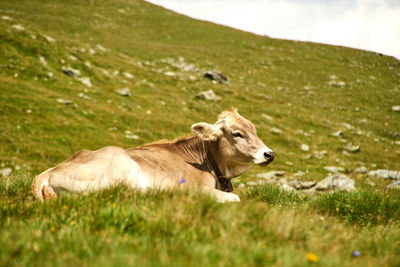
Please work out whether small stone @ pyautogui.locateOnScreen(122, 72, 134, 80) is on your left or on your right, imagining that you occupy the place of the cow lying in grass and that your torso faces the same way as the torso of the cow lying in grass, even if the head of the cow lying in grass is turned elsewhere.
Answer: on your left

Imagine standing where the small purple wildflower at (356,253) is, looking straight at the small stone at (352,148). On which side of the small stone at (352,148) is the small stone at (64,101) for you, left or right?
left

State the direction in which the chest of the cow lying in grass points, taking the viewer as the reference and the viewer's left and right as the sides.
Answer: facing to the right of the viewer

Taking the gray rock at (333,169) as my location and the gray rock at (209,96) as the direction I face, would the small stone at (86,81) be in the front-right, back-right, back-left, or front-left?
front-left

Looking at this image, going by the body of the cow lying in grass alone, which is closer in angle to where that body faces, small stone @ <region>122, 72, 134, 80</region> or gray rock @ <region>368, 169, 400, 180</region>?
the gray rock

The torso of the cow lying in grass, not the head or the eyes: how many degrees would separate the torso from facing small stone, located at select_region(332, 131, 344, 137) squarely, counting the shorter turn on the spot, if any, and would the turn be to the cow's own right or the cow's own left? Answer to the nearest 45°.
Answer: approximately 45° to the cow's own left

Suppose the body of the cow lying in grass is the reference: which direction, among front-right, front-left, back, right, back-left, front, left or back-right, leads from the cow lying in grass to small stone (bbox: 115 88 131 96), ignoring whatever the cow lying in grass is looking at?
left

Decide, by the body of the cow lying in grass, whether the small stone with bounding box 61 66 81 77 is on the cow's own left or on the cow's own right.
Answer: on the cow's own left

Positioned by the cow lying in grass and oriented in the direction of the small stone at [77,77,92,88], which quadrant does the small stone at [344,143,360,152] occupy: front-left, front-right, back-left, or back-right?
front-right

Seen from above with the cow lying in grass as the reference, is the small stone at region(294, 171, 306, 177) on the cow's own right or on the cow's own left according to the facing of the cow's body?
on the cow's own left

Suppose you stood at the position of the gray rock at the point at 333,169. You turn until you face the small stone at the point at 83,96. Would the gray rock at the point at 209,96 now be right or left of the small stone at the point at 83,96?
right
